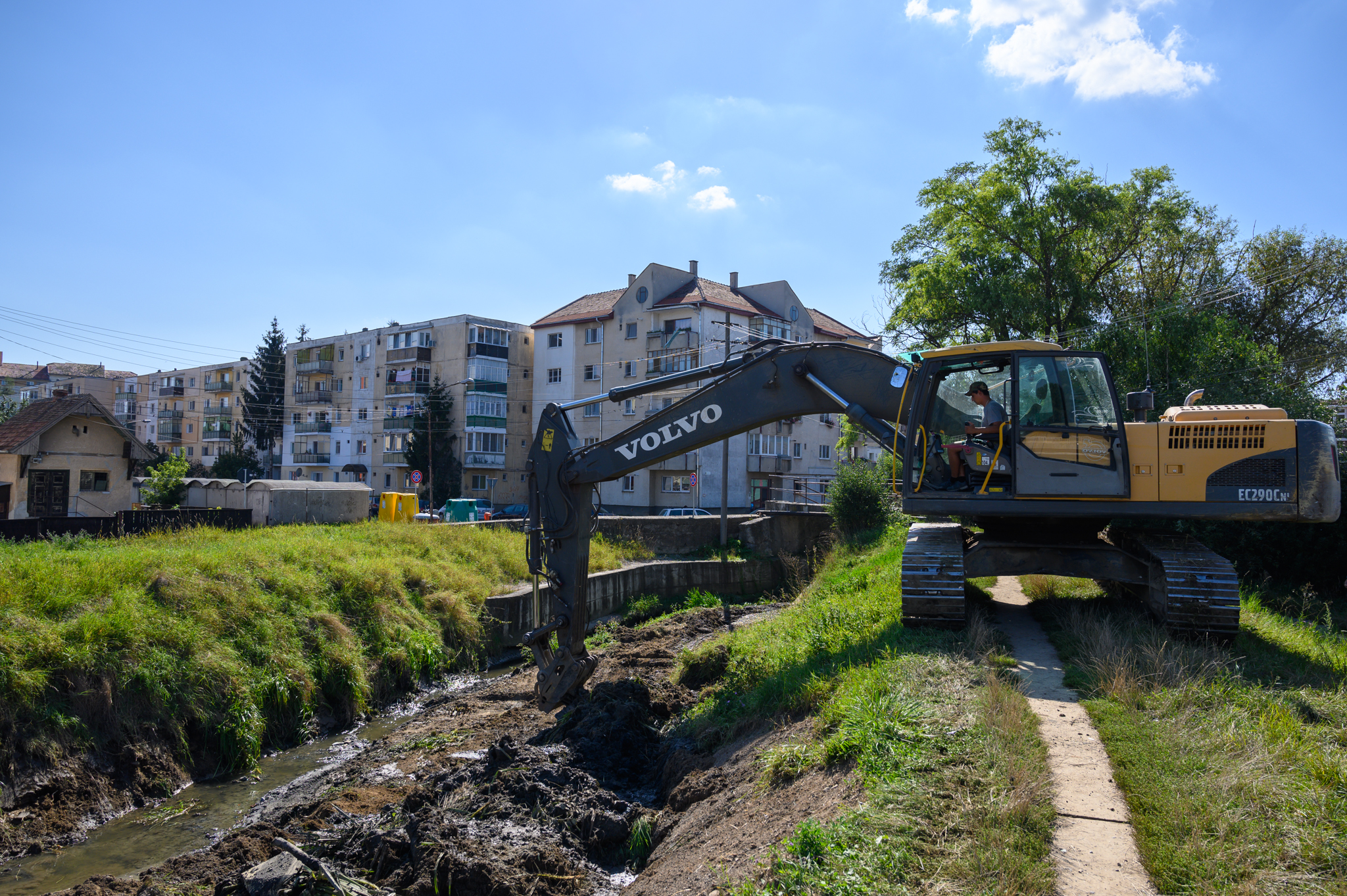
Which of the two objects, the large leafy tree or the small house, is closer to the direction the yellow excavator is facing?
the small house

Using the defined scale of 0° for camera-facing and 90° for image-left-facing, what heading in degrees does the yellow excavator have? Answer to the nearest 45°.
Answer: approximately 90°

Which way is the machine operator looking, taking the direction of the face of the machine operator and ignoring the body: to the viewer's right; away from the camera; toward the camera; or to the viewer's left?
to the viewer's left

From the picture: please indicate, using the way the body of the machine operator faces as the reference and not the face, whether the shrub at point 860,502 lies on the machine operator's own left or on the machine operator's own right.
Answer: on the machine operator's own right

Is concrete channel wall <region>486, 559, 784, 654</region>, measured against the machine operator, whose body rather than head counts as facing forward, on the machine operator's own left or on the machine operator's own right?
on the machine operator's own right

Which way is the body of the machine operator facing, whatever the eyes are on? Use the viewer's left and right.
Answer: facing to the left of the viewer

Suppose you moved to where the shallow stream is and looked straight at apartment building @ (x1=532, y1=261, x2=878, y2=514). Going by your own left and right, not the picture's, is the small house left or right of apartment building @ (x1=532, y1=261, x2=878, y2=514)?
left

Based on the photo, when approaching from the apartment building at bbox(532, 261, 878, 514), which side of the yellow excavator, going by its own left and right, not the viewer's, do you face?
right

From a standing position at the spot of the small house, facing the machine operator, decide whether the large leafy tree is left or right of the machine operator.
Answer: left

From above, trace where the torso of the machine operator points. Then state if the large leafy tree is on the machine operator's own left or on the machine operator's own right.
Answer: on the machine operator's own right
